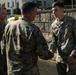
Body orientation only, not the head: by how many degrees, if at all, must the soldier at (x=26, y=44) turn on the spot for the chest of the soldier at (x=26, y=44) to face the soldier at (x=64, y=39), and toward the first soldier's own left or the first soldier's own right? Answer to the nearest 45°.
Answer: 0° — they already face them

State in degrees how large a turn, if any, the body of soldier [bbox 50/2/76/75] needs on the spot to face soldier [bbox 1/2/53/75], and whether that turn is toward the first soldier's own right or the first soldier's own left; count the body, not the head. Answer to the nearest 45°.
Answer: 0° — they already face them

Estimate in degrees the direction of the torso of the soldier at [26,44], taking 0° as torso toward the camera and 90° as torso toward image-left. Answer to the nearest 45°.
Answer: approximately 225°

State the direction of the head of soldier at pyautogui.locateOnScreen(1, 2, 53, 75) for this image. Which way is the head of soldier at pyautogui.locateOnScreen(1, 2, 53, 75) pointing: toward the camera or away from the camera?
away from the camera

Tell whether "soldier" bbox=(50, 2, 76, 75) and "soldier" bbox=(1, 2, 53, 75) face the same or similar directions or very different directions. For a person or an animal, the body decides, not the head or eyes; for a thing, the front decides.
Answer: very different directions
